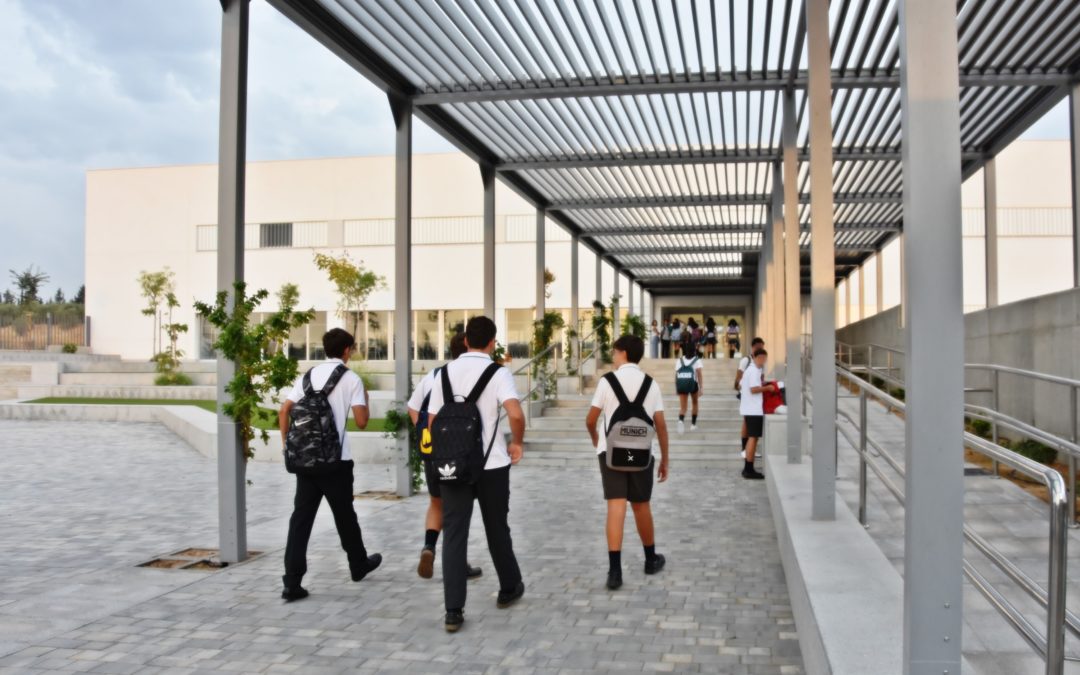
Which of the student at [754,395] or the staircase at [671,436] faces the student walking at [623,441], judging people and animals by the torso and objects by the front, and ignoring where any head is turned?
the staircase

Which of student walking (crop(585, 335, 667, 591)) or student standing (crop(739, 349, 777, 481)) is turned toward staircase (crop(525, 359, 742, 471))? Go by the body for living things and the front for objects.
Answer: student walking (crop(585, 335, 667, 591))

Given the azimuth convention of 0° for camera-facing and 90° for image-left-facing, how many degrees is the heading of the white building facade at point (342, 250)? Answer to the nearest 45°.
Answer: approximately 0°

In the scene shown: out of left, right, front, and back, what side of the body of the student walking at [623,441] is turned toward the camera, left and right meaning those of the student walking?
back

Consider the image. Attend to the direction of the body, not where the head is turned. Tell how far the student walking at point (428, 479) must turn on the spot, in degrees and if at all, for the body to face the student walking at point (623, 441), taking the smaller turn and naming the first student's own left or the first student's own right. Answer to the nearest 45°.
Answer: approximately 45° to the first student's own right

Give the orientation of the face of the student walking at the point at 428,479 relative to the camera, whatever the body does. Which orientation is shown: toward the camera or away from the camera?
away from the camera

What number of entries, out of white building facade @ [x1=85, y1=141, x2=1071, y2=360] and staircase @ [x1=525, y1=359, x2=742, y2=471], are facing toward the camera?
2

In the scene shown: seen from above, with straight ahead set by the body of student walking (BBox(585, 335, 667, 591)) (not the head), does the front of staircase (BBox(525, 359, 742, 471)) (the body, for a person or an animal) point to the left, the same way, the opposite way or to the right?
the opposite way

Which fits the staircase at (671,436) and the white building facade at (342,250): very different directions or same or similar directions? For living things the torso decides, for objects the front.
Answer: same or similar directions

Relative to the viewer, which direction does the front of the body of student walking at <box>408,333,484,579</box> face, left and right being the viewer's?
facing away from the viewer and to the right of the viewer

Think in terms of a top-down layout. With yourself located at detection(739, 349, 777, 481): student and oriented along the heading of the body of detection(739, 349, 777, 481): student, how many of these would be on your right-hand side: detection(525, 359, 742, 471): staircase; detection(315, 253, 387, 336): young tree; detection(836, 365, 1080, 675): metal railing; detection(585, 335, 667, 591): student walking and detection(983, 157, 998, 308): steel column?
2

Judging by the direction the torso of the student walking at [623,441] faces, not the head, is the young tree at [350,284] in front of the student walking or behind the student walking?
in front

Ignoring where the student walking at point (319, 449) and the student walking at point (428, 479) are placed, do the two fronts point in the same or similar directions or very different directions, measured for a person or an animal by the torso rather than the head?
same or similar directions

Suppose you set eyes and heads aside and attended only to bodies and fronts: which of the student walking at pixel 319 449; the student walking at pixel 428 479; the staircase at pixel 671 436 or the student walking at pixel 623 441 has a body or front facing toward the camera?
the staircase

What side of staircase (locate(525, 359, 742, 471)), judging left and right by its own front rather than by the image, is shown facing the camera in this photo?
front

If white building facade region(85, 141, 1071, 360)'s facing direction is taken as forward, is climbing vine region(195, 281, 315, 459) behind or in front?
in front
